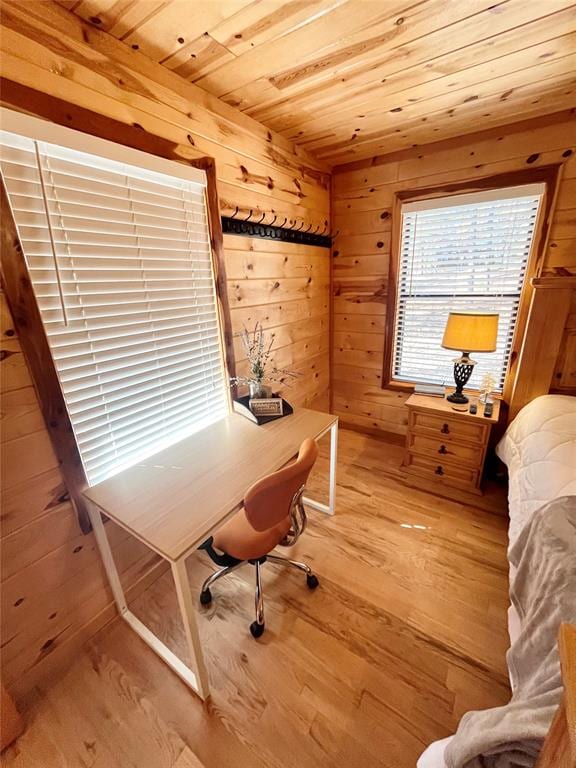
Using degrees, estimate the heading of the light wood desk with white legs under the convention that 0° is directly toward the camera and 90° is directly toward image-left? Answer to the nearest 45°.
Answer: approximately 315°

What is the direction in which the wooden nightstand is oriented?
toward the camera

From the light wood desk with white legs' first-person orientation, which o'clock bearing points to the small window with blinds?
The small window with blinds is roughly at 10 o'clock from the light wood desk with white legs.

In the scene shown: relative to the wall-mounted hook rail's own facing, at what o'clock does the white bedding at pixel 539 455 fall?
The white bedding is roughly at 12 o'clock from the wall-mounted hook rail.

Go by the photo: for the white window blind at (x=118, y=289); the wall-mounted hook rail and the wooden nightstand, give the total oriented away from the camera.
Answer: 0

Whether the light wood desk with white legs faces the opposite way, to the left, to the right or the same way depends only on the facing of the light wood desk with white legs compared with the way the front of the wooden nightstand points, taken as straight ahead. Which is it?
to the left

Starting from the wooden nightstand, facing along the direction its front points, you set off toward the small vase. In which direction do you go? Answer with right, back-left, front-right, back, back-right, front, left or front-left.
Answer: front-right

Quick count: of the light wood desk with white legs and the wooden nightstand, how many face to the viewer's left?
0

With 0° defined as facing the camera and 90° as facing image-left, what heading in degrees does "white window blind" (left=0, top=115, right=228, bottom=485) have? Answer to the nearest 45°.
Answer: approximately 315°

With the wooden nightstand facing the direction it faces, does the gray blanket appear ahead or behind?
ahead
